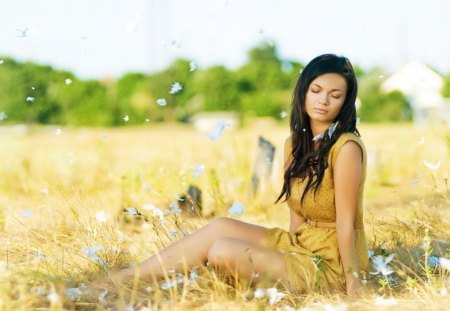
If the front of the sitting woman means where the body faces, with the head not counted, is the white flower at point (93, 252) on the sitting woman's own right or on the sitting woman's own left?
on the sitting woman's own right

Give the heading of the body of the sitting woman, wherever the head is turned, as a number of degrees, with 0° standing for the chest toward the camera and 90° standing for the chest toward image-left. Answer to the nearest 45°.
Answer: approximately 45°

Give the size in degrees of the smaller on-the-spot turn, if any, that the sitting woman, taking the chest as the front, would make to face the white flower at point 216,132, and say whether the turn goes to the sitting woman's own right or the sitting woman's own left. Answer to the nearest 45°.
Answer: approximately 90° to the sitting woman's own right

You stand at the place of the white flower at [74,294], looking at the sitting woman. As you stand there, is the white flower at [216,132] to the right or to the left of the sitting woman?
left
